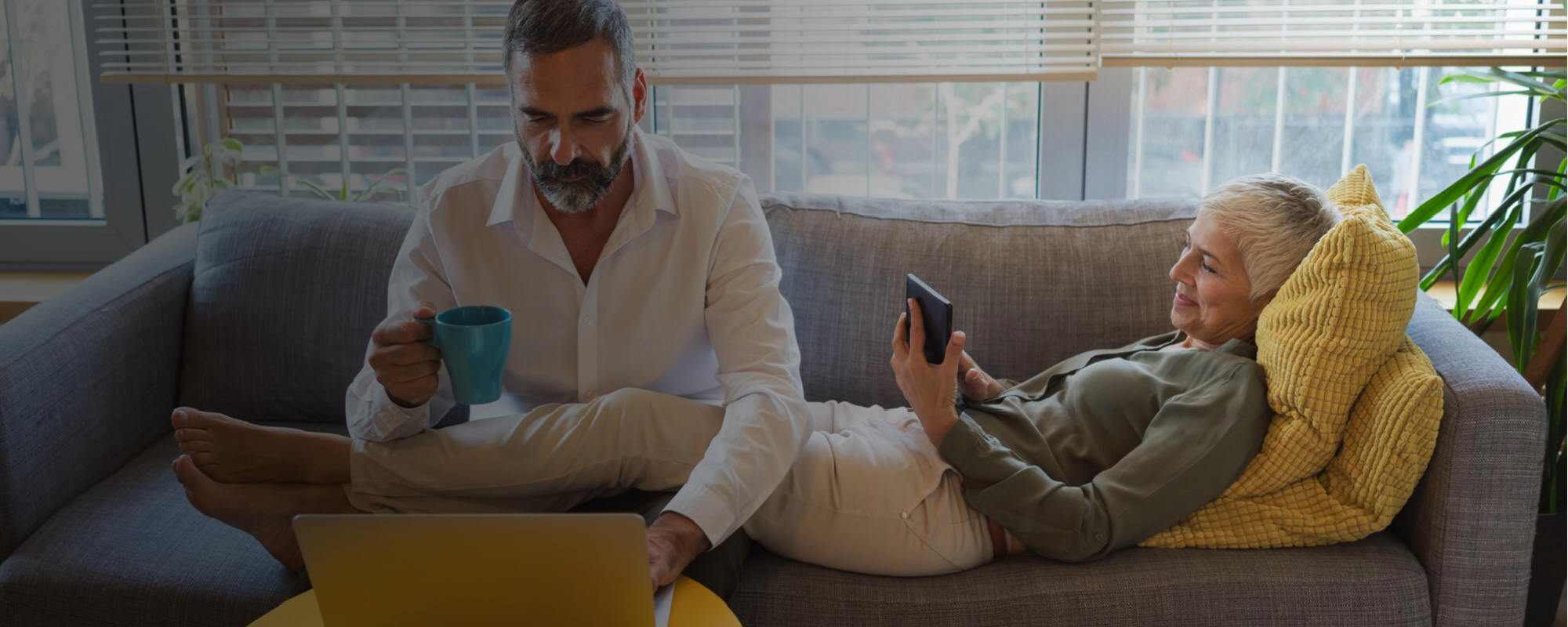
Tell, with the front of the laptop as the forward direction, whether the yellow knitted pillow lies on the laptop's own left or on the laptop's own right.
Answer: on the laptop's own right

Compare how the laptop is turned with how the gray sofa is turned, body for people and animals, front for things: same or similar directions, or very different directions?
very different directions

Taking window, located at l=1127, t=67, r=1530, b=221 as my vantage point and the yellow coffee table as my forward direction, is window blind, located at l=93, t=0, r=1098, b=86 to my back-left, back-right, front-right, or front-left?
front-right

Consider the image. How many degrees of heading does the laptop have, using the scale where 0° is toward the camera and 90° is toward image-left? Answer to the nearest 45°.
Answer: approximately 180°

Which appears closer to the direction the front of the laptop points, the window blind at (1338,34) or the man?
the man

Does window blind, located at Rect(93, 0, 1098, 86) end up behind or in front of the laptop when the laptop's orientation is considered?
in front

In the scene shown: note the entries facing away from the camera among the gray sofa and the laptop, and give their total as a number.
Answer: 1

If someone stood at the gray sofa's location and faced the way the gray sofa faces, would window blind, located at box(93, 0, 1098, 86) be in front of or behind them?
behind

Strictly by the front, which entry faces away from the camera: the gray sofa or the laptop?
the laptop

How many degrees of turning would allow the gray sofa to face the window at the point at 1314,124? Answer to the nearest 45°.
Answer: approximately 135° to its left

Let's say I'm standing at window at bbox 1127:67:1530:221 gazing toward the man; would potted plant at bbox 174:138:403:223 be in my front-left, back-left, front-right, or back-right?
front-right

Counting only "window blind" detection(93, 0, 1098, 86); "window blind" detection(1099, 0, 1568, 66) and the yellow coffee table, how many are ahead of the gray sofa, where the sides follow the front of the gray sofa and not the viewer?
1

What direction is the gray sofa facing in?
toward the camera

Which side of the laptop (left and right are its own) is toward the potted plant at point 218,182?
front

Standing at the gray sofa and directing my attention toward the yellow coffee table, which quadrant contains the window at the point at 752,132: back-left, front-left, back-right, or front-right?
back-right

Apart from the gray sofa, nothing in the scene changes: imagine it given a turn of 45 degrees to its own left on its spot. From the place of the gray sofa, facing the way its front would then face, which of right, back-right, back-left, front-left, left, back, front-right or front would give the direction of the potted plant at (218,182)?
back
